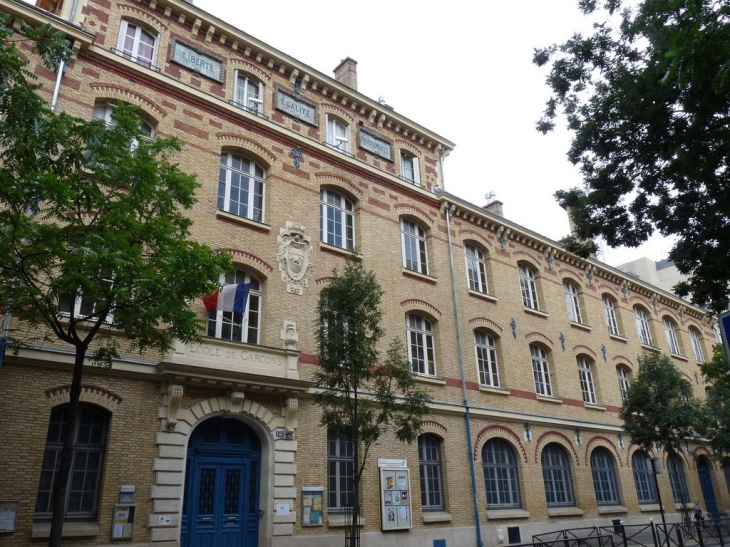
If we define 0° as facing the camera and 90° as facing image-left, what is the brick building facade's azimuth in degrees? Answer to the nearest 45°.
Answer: approximately 315°

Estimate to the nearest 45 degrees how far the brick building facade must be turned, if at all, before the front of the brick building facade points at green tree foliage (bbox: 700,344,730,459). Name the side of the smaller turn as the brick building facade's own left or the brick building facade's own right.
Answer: approximately 90° to the brick building facade's own left

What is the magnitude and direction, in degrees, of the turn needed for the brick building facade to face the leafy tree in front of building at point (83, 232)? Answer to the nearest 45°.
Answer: approximately 45° to its right

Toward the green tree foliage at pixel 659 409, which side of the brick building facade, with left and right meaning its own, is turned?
left

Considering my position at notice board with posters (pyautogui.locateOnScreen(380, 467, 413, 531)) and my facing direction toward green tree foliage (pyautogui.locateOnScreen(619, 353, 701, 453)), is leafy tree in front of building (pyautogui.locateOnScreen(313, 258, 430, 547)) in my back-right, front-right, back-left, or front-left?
back-right

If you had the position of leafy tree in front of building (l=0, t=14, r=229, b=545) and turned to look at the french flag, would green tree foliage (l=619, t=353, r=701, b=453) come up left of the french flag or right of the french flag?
right
